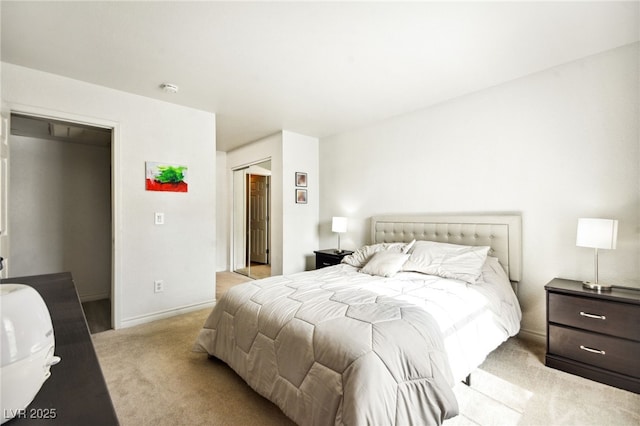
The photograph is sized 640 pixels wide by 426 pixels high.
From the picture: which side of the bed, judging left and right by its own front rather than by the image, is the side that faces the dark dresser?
front

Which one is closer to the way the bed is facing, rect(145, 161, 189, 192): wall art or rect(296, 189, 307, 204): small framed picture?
the wall art

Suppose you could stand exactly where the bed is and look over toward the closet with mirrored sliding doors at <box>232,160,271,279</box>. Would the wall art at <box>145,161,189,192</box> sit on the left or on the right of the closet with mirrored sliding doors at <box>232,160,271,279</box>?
left

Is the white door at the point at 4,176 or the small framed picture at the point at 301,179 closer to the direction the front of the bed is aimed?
the white door

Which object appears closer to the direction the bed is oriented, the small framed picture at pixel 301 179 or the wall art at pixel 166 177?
the wall art

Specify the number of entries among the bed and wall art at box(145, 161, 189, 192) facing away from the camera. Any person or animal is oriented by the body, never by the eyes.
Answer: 0

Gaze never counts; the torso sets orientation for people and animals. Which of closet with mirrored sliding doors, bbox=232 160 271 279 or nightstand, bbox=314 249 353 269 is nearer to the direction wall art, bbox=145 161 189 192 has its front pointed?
the nightstand

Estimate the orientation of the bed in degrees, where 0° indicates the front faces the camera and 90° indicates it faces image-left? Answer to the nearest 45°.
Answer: approximately 45°

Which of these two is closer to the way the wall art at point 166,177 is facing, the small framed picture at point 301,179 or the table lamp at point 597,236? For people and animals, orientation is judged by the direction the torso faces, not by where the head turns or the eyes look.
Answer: the table lamp

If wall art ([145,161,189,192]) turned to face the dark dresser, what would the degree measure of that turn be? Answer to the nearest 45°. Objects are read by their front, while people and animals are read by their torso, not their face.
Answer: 0° — it already faces it

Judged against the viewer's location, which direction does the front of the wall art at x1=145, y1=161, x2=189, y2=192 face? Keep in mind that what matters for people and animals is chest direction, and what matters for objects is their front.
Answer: facing the viewer

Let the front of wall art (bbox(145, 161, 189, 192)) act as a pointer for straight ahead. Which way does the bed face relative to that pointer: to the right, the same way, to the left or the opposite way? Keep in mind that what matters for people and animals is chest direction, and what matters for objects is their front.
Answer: to the right

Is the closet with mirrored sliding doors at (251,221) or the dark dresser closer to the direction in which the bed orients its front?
the dark dresser
